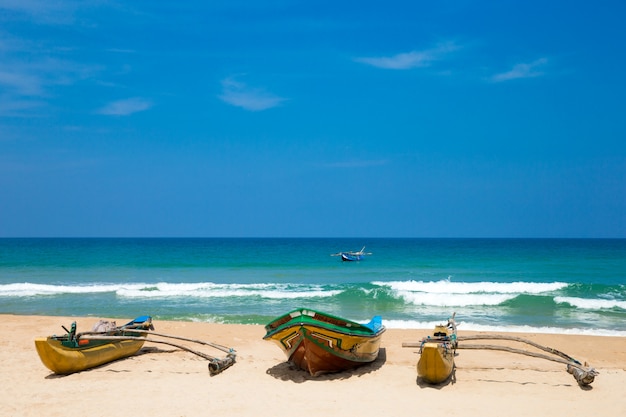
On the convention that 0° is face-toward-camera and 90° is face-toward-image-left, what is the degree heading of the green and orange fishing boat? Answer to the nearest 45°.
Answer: approximately 45°

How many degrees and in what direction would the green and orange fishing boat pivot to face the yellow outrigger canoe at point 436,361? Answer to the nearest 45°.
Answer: approximately 135° to its left

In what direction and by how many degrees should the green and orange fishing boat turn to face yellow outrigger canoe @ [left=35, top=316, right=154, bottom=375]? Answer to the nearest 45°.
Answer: approximately 45° to its right
